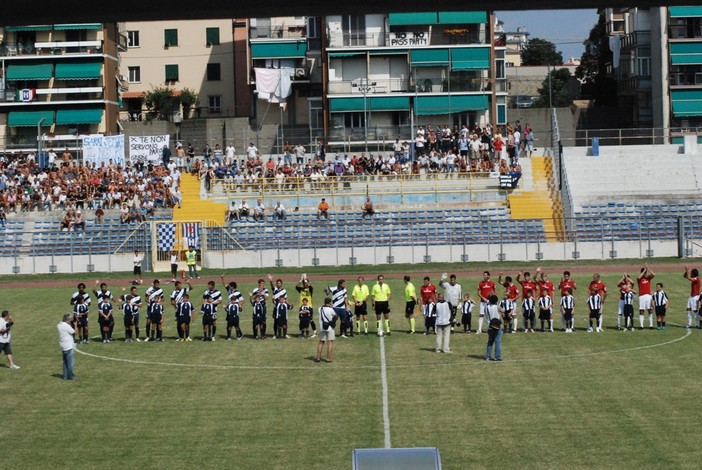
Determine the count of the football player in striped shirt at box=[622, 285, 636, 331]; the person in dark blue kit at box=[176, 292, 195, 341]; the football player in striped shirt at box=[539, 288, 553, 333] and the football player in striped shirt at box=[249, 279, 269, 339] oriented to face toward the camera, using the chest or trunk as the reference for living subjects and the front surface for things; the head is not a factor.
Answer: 4

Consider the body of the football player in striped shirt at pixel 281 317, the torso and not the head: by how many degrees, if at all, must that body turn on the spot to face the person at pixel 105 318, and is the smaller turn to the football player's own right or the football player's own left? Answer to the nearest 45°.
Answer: approximately 90° to the football player's own right

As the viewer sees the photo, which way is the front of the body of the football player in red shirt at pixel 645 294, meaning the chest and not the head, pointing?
toward the camera

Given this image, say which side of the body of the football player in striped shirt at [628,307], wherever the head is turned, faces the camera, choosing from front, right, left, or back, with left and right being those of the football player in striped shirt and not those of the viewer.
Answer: front

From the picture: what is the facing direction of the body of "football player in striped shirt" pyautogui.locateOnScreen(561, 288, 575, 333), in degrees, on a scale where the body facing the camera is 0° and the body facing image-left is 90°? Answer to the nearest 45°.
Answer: approximately 0°

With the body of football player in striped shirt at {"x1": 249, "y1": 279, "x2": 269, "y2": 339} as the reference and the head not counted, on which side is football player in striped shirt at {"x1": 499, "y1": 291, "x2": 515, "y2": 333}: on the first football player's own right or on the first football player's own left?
on the first football player's own left

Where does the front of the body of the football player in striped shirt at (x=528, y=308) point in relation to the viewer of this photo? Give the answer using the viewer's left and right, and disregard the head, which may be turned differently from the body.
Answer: facing the viewer

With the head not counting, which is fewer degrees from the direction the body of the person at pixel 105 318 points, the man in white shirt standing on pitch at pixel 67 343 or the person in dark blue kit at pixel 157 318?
the man in white shirt standing on pitch

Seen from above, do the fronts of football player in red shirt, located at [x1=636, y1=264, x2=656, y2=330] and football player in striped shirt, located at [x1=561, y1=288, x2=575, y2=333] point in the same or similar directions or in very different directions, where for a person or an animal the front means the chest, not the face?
same or similar directions

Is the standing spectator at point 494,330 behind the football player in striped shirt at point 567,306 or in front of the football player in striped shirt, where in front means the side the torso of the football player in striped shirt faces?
in front

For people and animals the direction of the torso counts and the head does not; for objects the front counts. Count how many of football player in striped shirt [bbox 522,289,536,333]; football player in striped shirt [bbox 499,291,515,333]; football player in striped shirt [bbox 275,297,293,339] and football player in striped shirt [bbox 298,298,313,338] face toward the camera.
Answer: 4

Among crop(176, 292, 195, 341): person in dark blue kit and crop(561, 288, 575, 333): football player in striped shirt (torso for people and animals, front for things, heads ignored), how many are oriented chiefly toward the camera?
2

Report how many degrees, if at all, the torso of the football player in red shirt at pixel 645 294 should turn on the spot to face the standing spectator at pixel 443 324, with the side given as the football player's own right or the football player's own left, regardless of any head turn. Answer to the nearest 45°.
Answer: approximately 45° to the football player's own right

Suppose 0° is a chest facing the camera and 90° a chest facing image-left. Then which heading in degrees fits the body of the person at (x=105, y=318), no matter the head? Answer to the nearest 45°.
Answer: approximately 0°

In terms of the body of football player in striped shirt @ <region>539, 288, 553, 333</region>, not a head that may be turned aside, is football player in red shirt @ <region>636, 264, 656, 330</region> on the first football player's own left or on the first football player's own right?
on the first football player's own left

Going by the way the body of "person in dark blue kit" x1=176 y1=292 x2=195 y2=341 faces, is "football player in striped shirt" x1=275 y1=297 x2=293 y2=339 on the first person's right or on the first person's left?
on the first person's left
